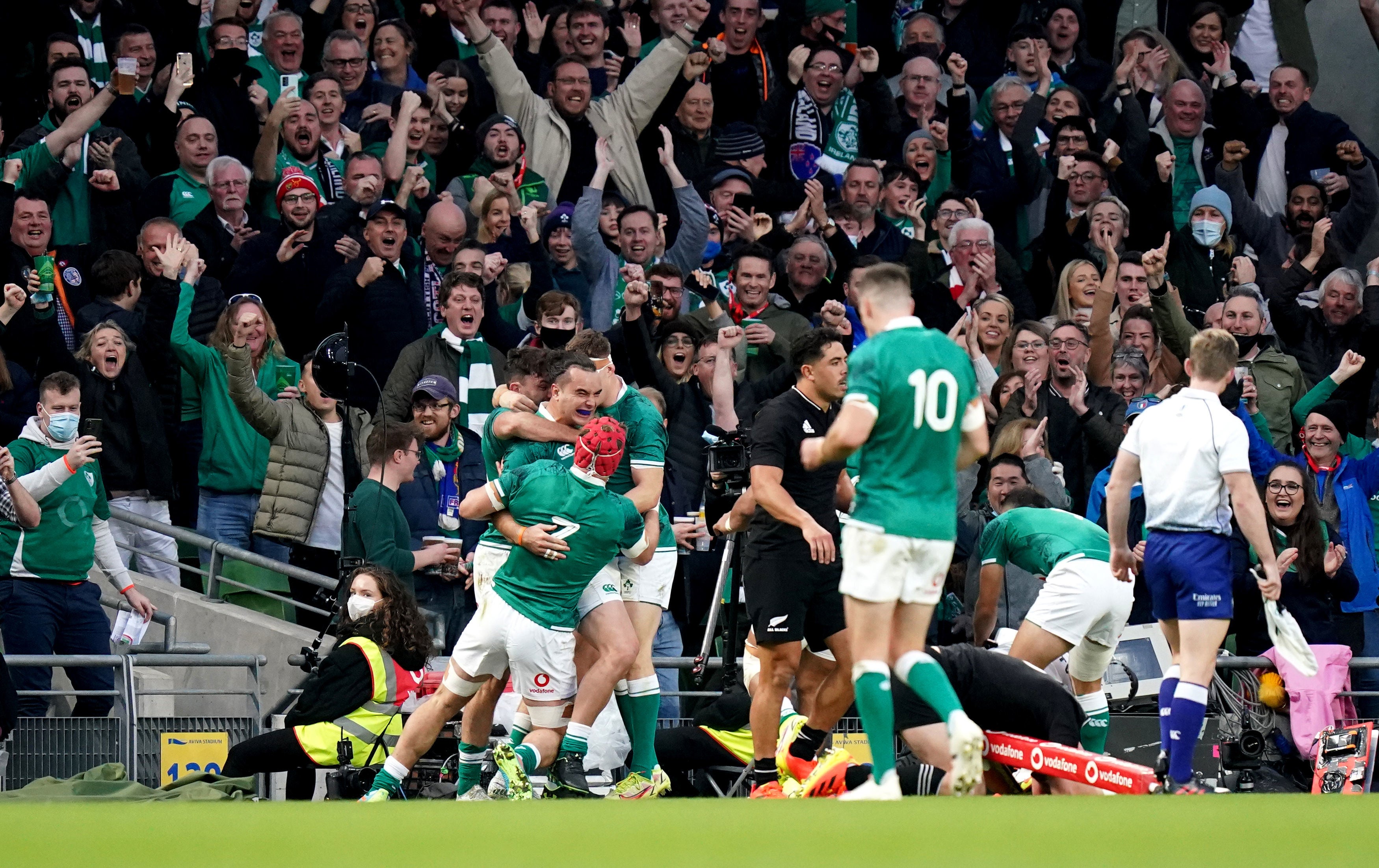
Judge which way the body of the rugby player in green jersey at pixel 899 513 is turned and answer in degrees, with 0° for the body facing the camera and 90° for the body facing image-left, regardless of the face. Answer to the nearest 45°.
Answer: approximately 135°

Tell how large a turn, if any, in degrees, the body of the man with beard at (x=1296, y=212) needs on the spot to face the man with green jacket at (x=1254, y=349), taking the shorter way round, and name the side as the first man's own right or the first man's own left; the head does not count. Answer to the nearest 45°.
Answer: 0° — they already face them

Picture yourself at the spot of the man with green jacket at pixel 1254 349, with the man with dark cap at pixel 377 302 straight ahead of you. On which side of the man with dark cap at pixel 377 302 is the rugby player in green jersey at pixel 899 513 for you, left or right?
left

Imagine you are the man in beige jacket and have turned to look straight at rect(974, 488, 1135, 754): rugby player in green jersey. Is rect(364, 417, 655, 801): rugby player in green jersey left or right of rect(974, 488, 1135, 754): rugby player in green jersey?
right

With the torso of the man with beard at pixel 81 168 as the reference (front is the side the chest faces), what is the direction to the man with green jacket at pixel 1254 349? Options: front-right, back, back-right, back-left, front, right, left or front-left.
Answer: left

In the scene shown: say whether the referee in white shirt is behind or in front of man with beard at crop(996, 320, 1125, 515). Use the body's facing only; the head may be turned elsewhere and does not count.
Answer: in front

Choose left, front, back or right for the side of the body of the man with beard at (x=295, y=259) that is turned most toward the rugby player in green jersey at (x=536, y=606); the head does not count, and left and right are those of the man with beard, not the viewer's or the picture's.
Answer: front

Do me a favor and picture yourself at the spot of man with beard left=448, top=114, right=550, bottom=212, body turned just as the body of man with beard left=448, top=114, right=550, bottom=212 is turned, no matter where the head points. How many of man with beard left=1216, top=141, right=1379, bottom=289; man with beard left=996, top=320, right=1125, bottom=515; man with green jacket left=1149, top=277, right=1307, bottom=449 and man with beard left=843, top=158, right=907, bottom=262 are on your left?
4
